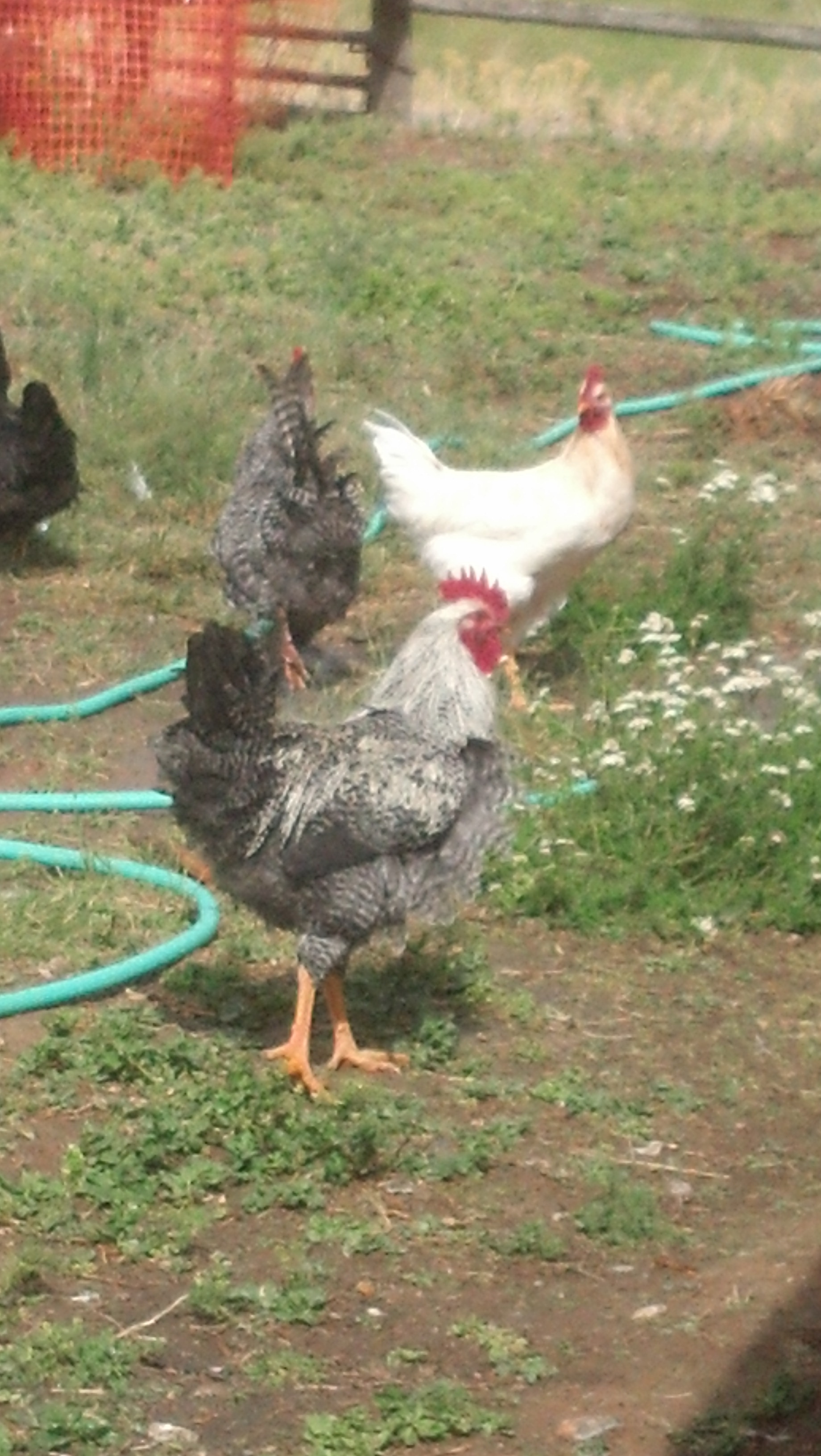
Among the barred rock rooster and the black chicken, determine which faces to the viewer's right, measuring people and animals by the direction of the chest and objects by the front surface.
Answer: the barred rock rooster

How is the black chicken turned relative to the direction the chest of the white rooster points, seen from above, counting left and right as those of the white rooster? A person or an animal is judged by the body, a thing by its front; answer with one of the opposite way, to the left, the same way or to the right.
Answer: the opposite way

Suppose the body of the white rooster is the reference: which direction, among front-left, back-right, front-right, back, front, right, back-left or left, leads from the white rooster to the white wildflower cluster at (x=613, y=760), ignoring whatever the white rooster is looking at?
right

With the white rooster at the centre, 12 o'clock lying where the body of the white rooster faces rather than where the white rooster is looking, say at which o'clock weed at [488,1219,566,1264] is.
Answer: The weed is roughly at 3 o'clock from the white rooster.

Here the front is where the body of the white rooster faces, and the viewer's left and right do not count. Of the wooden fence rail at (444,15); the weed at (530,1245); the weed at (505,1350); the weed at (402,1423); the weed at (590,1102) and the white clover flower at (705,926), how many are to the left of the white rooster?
1

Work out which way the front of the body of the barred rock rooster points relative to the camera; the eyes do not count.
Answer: to the viewer's right

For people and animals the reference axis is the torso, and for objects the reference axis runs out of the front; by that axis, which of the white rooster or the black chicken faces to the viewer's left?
the black chicken

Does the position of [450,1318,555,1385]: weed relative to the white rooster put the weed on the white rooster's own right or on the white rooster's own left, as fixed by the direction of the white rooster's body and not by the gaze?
on the white rooster's own right

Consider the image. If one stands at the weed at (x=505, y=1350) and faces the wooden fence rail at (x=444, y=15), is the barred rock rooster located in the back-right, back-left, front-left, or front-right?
front-left

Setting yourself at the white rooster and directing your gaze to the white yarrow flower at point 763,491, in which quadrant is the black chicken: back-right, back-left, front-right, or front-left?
back-left

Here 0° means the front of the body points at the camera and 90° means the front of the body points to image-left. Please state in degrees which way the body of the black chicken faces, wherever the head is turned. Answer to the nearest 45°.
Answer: approximately 90°

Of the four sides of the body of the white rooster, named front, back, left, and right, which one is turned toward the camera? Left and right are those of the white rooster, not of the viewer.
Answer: right

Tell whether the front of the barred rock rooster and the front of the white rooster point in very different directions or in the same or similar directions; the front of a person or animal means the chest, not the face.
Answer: same or similar directions
